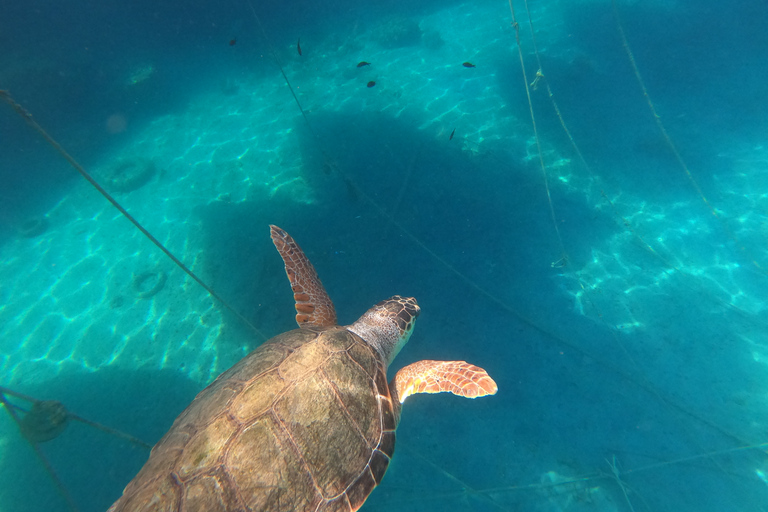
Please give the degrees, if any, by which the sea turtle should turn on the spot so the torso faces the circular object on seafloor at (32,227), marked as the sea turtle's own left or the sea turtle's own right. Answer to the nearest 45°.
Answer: approximately 45° to the sea turtle's own left

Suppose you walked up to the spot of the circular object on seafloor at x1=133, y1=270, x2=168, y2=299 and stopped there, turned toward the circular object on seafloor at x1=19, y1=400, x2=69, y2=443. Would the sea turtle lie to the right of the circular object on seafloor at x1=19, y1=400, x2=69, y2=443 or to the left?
left

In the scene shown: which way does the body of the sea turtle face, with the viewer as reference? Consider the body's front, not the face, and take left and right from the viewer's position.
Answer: facing away from the viewer and to the right of the viewer

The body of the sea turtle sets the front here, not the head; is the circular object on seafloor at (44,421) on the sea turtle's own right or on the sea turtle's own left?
on the sea turtle's own left

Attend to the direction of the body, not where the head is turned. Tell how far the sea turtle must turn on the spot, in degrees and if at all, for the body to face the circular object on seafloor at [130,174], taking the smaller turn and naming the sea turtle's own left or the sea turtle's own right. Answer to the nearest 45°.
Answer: approximately 45° to the sea turtle's own left

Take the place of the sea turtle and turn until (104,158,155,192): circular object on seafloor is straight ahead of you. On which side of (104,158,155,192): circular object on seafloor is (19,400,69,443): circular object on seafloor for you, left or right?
left

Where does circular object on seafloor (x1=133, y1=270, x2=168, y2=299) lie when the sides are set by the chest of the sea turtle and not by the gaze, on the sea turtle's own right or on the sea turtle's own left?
on the sea turtle's own left
